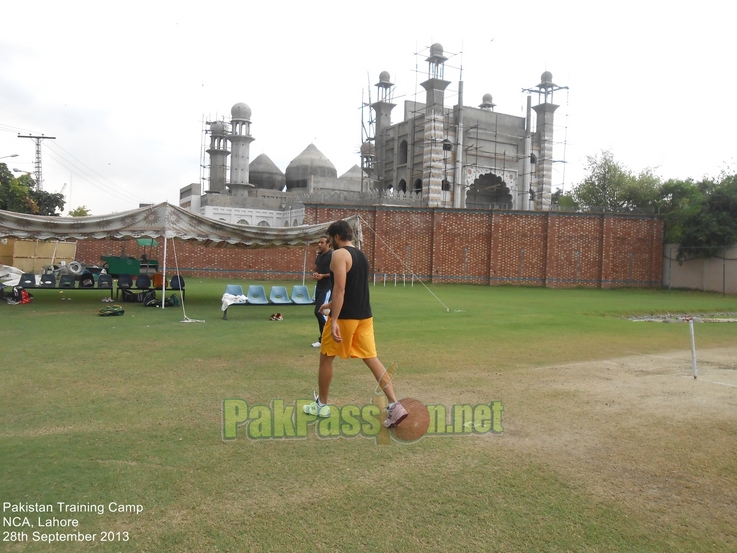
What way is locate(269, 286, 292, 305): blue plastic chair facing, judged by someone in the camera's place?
facing the viewer

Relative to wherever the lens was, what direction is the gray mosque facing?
facing the viewer and to the right of the viewer

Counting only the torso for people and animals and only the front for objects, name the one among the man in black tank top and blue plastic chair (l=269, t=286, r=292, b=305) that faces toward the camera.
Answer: the blue plastic chair

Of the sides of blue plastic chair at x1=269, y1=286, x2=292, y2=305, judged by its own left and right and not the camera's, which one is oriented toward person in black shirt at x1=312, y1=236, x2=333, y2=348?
front

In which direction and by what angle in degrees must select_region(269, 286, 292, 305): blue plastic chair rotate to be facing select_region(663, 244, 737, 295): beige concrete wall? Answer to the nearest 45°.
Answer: approximately 135° to its left

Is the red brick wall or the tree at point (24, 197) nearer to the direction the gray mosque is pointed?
the red brick wall

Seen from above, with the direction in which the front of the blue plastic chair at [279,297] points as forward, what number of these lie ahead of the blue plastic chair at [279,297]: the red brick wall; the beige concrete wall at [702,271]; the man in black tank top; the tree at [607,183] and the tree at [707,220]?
1

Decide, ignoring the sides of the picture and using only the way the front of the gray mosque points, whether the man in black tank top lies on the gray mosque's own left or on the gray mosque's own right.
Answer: on the gray mosque's own right
